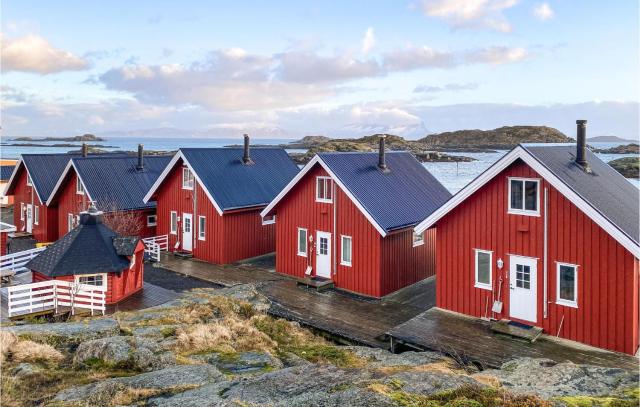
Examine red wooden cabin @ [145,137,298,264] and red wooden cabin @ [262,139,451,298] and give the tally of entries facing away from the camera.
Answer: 0

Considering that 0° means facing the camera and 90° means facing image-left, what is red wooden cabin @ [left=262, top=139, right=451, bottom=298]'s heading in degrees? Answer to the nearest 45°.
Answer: approximately 45°

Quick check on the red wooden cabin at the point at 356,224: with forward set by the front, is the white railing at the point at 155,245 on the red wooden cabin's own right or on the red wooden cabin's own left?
on the red wooden cabin's own right

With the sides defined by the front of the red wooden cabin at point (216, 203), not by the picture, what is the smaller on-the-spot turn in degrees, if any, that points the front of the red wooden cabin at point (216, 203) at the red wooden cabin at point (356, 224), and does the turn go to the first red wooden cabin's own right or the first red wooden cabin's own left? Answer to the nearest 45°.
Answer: approximately 90° to the first red wooden cabin's own left

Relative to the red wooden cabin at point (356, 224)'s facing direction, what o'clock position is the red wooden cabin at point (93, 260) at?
the red wooden cabin at point (93, 260) is roughly at 1 o'clock from the red wooden cabin at point (356, 224).

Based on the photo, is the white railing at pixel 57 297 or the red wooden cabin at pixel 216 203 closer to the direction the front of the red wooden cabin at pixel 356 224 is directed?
the white railing

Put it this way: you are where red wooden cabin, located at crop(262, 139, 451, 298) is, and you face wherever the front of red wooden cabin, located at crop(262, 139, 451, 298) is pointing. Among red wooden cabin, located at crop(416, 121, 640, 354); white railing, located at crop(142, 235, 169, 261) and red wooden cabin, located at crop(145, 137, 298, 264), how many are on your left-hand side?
1

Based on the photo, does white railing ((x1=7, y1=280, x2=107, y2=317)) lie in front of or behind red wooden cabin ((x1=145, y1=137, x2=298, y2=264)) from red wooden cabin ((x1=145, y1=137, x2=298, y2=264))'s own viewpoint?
in front

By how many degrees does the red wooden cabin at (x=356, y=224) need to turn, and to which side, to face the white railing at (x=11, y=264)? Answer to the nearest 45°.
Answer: approximately 45° to its right

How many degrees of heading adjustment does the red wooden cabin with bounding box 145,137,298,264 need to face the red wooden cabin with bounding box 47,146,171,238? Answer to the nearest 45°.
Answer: approximately 90° to its right
